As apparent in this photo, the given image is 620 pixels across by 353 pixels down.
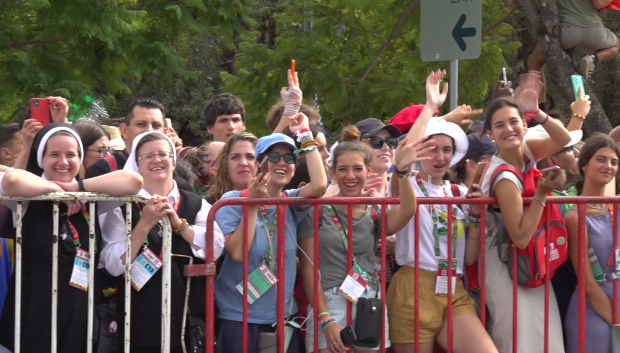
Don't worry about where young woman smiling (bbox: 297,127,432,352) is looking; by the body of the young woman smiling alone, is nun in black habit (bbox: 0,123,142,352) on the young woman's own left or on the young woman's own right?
on the young woman's own right

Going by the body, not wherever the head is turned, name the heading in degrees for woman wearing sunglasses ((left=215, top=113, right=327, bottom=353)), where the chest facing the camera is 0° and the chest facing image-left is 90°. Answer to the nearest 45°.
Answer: approximately 315°

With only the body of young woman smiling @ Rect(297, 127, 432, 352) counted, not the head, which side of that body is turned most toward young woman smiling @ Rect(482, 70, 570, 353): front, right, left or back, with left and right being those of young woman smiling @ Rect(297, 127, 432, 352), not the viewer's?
left

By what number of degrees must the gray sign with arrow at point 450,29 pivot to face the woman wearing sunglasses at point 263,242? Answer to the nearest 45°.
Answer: approximately 45° to its right

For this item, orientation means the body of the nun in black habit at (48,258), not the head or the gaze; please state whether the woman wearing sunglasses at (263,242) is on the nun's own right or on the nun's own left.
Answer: on the nun's own left

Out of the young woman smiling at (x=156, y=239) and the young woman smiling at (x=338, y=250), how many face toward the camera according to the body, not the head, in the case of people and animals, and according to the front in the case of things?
2

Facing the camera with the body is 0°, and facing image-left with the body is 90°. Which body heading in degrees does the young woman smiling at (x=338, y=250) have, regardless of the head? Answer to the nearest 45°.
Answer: approximately 0°

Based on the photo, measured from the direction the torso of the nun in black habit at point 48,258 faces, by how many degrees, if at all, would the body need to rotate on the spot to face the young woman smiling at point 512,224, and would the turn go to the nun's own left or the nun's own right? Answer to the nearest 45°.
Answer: approximately 90° to the nun's own left
